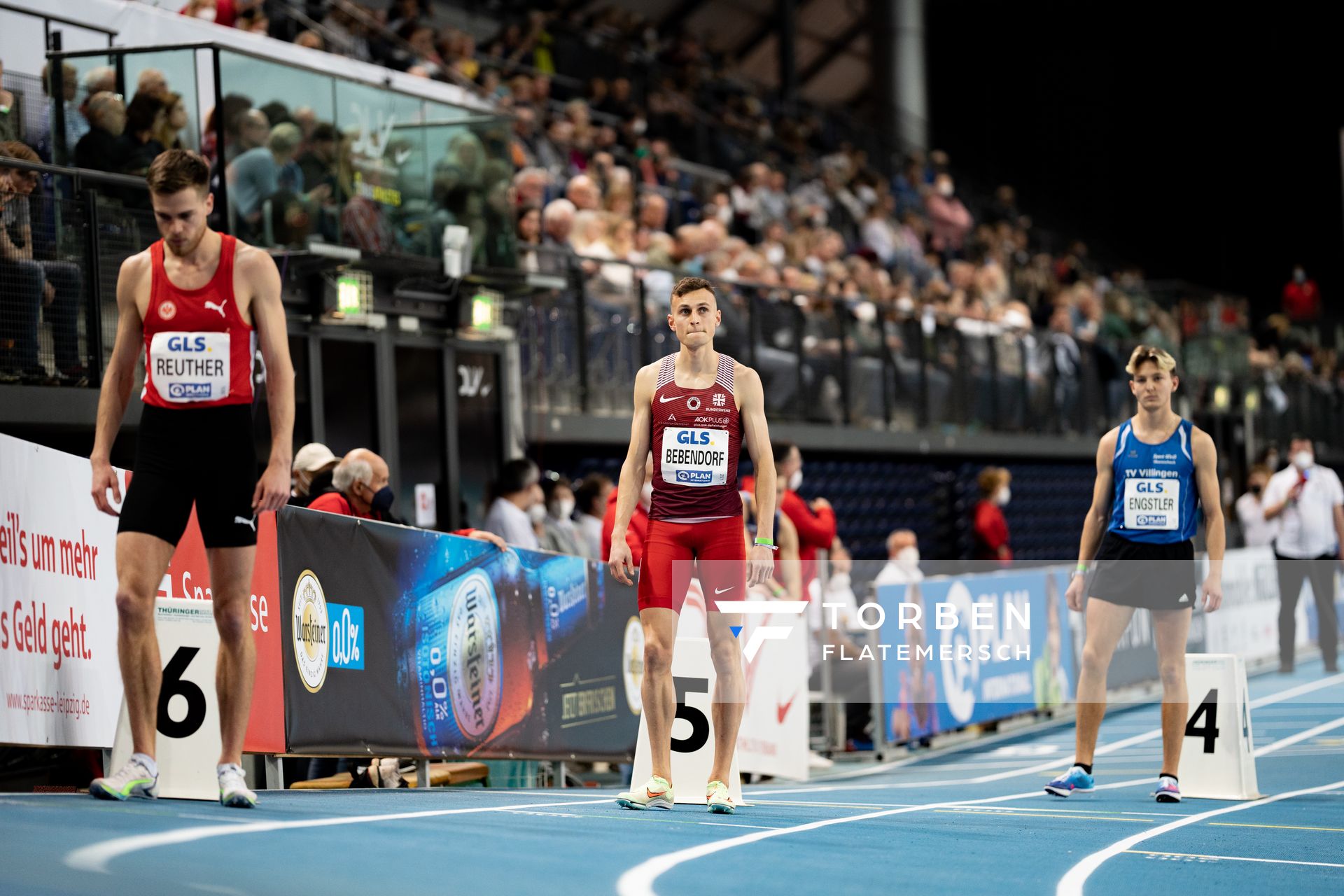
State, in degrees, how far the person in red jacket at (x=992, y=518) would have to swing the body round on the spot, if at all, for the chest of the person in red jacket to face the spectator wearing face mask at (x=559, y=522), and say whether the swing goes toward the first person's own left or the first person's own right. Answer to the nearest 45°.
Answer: approximately 135° to the first person's own right

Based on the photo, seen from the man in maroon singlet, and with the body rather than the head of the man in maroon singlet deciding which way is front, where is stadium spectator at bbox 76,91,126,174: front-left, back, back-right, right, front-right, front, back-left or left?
back-right

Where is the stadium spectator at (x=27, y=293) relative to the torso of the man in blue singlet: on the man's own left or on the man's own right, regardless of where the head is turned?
on the man's own right

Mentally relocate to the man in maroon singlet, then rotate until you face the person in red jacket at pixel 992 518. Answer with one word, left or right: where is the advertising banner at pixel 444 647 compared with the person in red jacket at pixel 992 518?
left

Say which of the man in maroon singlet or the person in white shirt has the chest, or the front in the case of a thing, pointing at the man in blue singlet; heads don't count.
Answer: the person in white shirt

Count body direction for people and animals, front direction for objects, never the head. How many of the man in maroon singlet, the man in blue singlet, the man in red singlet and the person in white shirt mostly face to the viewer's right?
0

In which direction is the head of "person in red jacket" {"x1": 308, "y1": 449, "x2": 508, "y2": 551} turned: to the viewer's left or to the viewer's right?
to the viewer's right

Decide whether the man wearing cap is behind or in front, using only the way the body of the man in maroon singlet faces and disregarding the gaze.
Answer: behind

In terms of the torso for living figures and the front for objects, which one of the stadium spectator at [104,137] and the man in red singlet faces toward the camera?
the man in red singlet

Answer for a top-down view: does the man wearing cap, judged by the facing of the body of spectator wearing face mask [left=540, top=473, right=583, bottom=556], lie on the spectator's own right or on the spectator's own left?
on the spectator's own right

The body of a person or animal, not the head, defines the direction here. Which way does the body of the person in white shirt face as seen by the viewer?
toward the camera

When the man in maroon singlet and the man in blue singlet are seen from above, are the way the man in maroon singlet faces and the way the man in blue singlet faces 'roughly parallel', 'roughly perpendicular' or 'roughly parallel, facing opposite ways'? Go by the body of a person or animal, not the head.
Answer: roughly parallel

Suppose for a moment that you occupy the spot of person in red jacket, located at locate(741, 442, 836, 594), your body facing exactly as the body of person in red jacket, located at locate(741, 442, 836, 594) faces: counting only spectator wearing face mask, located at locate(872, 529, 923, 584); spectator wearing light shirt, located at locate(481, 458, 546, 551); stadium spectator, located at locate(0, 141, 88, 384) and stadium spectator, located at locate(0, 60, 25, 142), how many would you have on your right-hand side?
3

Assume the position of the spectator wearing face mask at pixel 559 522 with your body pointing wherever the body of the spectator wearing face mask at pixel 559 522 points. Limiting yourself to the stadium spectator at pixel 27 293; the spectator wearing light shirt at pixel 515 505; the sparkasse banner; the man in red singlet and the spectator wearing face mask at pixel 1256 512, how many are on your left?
1
